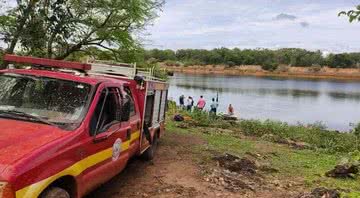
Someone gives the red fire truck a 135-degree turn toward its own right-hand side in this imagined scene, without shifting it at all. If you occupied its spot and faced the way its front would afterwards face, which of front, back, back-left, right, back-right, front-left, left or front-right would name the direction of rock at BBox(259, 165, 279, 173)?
front-right

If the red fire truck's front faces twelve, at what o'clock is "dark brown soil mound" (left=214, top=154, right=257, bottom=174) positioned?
The dark brown soil mound is roughly at 8 o'clock from the red fire truck.

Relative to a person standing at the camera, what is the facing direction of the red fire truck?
facing the viewer and to the left of the viewer

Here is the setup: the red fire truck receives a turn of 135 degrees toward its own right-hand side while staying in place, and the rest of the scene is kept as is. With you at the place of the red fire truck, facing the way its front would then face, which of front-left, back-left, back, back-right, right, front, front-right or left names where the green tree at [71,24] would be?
front

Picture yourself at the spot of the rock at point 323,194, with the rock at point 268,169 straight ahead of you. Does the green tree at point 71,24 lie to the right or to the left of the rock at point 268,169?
left
